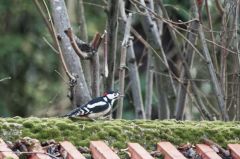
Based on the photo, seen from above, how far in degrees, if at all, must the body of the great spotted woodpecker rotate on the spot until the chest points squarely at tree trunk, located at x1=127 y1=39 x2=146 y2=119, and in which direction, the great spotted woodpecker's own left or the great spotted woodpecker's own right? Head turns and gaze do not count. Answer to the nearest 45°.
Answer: approximately 90° to the great spotted woodpecker's own left

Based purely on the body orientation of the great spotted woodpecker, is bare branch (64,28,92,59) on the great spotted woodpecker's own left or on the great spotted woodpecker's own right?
on the great spotted woodpecker's own left

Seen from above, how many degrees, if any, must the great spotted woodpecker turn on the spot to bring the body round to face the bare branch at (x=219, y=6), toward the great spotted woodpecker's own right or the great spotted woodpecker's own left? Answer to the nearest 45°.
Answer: approximately 45° to the great spotted woodpecker's own left

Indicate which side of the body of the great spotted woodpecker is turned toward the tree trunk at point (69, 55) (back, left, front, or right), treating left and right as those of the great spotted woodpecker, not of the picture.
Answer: left

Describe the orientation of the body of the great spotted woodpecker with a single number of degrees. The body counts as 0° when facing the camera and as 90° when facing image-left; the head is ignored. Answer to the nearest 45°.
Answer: approximately 270°
